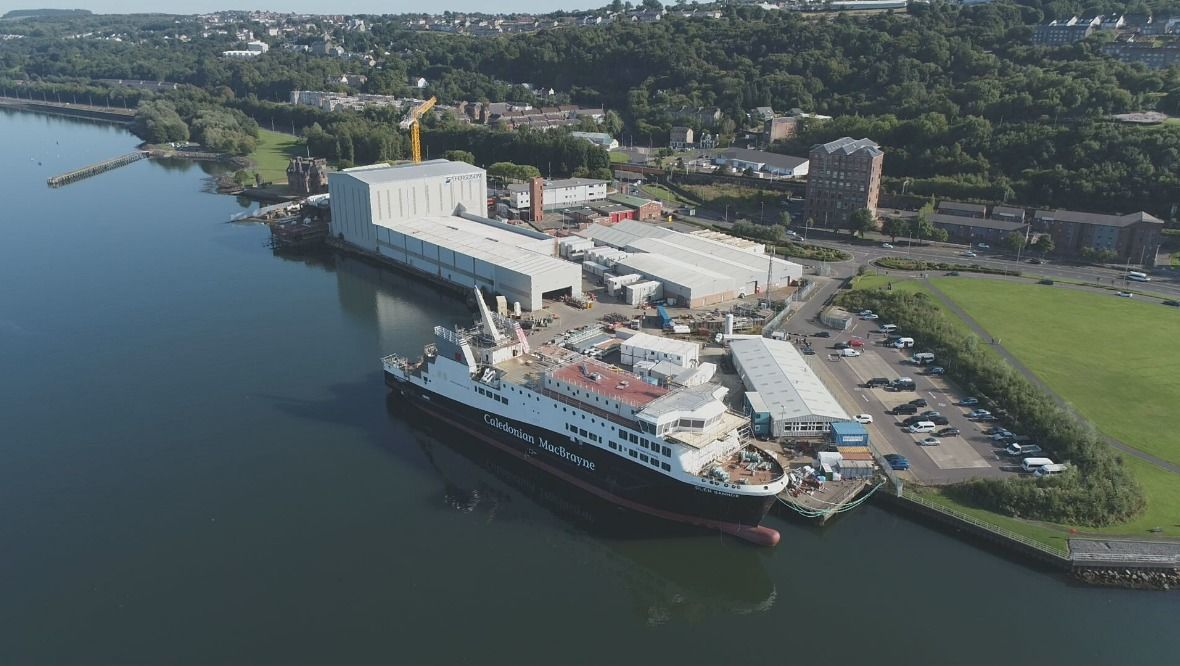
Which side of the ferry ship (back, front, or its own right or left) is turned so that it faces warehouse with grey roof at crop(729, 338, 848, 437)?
left

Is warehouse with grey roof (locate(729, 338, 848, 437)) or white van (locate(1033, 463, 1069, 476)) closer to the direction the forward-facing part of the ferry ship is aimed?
the white van

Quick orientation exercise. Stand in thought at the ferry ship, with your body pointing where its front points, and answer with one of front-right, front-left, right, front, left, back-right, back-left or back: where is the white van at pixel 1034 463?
front-left

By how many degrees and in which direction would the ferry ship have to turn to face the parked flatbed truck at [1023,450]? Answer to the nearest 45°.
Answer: approximately 45° to its left

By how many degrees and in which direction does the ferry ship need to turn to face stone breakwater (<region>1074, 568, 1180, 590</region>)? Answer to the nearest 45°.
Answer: approximately 45° to its left

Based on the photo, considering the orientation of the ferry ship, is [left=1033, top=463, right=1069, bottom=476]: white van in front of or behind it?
in front

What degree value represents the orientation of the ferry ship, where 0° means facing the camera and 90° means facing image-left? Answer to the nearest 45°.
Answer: approximately 315°

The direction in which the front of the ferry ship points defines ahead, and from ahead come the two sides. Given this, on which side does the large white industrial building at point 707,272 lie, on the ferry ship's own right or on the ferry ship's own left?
on the ferry ship's own left
